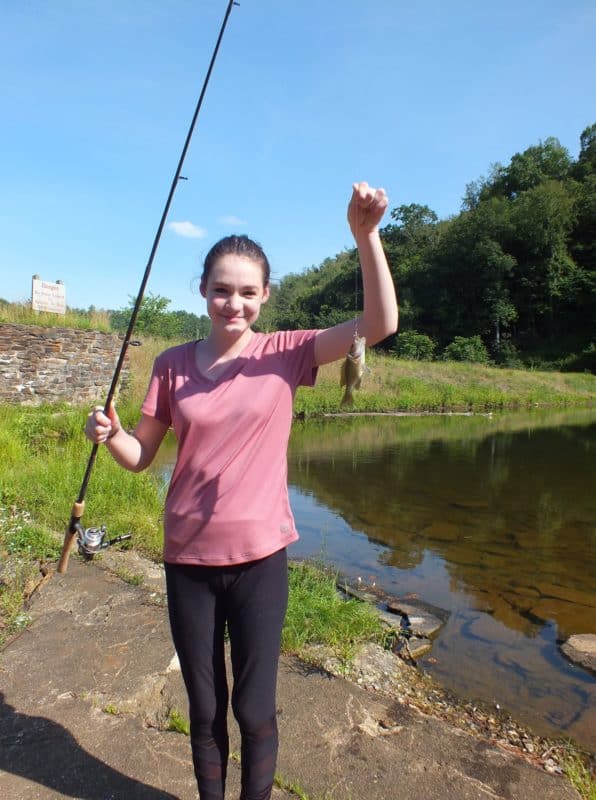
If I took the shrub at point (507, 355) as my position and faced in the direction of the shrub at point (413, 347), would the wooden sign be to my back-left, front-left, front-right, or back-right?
front-left

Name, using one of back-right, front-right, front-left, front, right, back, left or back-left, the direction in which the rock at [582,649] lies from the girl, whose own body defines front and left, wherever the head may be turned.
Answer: back-left

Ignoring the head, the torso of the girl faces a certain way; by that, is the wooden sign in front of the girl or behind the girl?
behind

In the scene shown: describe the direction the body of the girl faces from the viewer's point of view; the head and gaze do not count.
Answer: toward the camera

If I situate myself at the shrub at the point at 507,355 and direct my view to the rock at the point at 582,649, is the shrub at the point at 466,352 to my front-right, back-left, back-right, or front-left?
front-right

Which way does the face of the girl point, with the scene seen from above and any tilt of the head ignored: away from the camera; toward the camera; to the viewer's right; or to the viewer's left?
toward the camera

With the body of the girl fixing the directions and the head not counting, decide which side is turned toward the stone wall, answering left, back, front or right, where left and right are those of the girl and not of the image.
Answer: back

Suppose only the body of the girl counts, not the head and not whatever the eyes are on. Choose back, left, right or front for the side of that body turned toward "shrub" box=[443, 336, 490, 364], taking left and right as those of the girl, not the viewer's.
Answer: back

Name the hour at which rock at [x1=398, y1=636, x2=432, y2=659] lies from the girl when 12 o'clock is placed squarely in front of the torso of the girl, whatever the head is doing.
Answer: The rock is roughly at 7 o'clock from the girl.

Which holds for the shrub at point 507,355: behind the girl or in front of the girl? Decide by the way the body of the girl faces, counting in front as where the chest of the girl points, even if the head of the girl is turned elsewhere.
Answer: behind

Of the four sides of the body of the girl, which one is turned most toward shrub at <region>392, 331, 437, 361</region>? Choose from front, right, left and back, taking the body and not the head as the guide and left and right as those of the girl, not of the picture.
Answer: back
